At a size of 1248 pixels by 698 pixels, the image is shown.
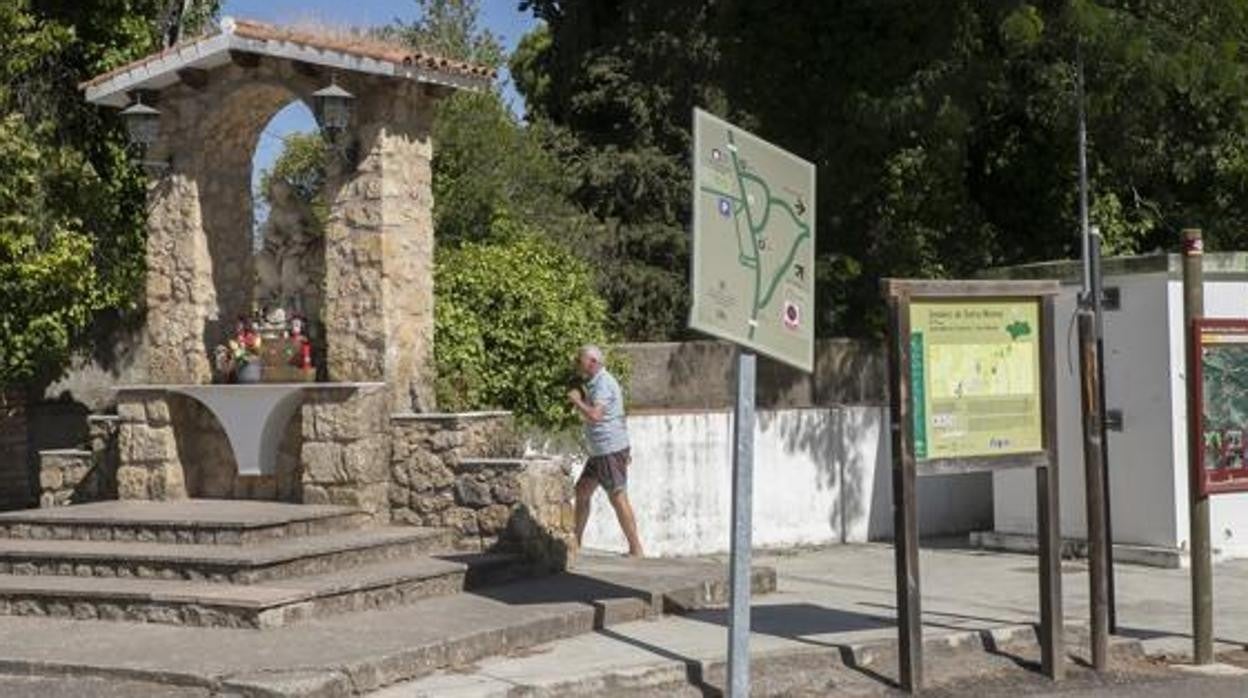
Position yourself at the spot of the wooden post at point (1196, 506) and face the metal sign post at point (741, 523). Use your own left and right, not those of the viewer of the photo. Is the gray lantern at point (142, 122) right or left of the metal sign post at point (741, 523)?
right

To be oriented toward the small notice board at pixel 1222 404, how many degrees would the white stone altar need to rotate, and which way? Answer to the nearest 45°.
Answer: approximately 90° to its left

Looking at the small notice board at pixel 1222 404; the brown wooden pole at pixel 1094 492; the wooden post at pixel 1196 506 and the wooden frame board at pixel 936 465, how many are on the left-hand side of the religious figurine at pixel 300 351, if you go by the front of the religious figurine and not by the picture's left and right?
4

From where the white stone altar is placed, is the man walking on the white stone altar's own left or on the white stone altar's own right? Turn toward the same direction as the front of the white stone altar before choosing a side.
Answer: on the white stone altar's own left

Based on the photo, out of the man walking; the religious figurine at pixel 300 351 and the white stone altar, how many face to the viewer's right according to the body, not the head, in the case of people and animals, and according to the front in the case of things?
0

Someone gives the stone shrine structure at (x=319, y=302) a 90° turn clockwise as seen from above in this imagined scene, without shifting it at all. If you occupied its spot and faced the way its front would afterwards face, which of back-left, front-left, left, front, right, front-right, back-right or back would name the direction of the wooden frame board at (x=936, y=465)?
back

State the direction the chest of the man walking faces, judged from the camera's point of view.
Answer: to the viewer's left

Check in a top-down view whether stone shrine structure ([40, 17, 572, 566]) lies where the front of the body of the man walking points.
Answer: yes

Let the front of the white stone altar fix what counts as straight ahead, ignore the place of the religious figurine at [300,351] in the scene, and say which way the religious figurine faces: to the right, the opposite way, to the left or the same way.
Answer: the same way

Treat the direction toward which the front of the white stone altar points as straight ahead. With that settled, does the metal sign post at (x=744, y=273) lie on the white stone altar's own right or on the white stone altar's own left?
on the white stone altar's own left

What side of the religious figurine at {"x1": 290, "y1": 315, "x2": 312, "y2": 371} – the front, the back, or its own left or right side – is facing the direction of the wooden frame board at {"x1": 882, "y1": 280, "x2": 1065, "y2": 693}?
left

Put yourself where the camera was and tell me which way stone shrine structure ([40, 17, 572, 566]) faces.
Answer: facing the viewer and to the left of the viewer

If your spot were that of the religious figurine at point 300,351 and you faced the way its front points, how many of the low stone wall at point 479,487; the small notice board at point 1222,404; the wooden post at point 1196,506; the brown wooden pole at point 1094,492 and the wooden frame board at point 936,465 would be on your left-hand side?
5
